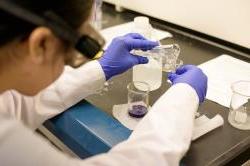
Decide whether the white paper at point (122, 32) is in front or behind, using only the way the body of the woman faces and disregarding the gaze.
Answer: in front

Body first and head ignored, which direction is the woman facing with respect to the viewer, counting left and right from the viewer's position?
facing away from the viewer and to the right of the viewer

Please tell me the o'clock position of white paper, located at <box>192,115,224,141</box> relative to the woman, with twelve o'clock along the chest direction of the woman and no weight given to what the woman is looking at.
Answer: The white paper is roughly at 1 o'clock from the woman.

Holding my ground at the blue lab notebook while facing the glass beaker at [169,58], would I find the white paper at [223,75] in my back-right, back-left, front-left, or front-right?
front-right

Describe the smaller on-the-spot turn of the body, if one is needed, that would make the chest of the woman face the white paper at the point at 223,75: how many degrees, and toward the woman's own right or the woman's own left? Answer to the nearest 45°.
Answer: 0° — they already face it

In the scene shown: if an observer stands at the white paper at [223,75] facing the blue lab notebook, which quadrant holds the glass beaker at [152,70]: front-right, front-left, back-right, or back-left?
front-right

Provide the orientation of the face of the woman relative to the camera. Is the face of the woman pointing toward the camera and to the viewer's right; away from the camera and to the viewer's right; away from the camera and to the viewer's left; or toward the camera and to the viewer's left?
away from the camera and to the viewer's right
